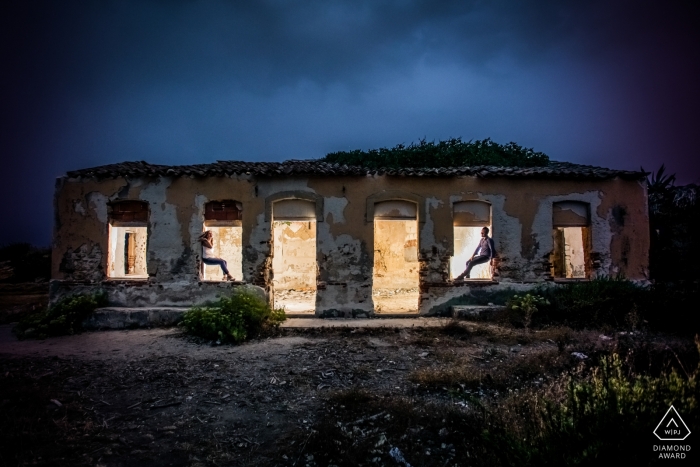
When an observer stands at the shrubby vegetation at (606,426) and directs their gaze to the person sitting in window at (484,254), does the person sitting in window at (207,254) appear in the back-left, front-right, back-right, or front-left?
front-left

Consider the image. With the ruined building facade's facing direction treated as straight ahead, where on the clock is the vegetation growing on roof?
The vegetation growing on roof is roughly at 7 o'clock from the ruined building facade.

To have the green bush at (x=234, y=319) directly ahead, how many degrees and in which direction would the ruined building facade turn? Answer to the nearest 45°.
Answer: approximately 45° to its right

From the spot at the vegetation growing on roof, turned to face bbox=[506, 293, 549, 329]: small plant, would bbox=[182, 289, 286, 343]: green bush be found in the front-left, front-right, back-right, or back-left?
front-right

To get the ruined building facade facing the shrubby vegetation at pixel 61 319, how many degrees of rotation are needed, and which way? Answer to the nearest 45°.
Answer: approximately 90° to its right

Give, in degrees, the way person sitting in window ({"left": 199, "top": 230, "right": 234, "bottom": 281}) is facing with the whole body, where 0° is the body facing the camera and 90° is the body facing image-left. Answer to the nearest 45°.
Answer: approximately 270°

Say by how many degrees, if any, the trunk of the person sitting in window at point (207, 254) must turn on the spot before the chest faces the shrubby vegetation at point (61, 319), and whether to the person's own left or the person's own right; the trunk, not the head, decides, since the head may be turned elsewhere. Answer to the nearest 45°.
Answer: approximately 180°

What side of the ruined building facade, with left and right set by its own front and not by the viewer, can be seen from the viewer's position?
front
